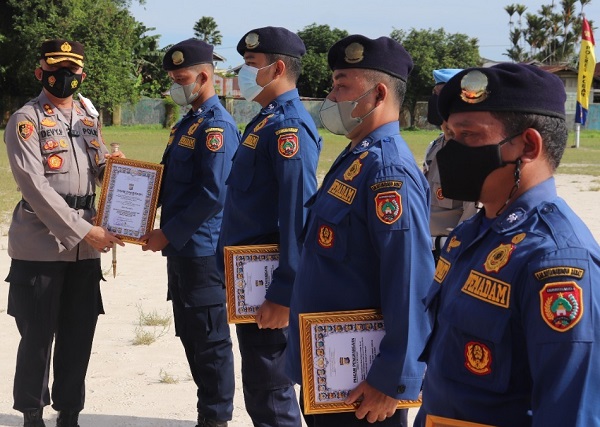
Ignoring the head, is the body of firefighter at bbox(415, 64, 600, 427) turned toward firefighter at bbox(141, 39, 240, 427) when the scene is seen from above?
no

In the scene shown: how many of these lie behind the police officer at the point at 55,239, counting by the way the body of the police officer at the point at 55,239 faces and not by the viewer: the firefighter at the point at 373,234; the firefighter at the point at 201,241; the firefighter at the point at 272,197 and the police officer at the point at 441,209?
0

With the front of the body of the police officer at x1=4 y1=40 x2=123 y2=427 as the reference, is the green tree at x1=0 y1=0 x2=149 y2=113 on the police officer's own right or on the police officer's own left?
on the police officer's own left

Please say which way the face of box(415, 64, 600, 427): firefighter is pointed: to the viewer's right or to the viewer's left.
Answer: to the viewer's left

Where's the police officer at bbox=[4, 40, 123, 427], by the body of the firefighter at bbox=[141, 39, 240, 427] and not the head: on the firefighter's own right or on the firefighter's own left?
on the firefighter's own right

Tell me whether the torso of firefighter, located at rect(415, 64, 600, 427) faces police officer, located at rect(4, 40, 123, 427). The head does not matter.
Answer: no

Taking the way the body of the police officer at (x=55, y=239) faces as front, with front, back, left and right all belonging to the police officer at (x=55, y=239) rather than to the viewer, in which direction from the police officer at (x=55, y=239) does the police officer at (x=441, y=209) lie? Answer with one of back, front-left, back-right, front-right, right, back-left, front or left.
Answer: front-left

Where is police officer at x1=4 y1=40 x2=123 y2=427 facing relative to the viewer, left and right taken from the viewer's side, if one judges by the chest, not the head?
facing the viewer and to the right of the viewer

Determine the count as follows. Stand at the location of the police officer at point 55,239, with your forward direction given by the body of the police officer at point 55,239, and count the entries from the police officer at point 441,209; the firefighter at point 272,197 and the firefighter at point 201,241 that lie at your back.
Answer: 0

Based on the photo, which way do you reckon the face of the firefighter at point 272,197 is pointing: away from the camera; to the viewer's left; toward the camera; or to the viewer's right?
to the viewer's left

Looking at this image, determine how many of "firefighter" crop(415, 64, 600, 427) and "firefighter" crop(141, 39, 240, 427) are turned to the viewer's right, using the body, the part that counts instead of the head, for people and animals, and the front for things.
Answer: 0

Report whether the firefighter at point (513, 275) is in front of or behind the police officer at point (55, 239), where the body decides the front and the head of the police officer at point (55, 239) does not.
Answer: in front

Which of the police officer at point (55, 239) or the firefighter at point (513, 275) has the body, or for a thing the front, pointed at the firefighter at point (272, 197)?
the police officer at point (55, 239)

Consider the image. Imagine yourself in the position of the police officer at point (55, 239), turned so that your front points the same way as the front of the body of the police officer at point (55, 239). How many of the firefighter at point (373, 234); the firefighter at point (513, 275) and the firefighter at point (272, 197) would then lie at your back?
0

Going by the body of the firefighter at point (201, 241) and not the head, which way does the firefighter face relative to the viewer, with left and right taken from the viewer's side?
facing the viewer and to the left of the viewer

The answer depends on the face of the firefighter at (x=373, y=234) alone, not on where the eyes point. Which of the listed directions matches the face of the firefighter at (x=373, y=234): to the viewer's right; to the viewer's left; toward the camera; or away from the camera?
to the viewer's left

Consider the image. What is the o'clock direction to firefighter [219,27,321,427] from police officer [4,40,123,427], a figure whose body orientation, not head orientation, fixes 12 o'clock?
firefighter [219,27,321,427] is roughly at 12 o'clock from police officer [4,40,123,427].
